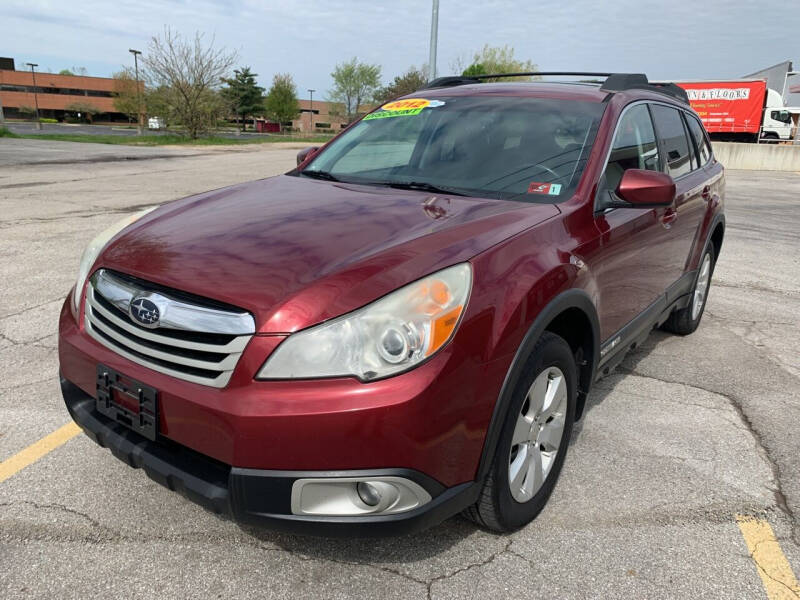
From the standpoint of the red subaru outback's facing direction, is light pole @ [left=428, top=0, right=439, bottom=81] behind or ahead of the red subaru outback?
behind

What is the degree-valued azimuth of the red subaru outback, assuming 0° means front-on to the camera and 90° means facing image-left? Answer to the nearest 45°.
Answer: approximately 45°
